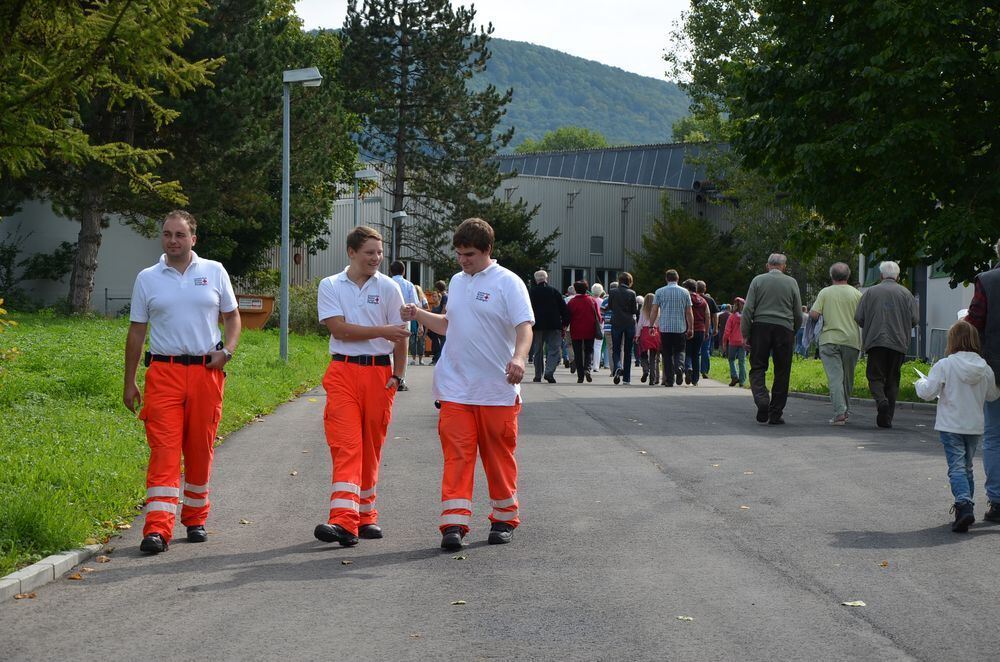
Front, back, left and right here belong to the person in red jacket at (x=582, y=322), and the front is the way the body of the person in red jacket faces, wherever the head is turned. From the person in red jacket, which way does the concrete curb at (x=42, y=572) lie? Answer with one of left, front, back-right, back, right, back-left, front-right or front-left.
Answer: back

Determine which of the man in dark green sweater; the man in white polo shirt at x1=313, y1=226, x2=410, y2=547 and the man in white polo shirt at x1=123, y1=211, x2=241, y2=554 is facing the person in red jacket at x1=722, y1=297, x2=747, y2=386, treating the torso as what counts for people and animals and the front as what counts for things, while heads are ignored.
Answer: the man in dark green sweater

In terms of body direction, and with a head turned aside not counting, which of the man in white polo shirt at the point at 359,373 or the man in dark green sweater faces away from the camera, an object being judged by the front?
the man in dark green sweater

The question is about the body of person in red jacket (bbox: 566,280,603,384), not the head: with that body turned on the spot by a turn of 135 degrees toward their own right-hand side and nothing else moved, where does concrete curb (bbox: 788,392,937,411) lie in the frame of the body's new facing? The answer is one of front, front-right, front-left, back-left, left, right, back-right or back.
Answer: front

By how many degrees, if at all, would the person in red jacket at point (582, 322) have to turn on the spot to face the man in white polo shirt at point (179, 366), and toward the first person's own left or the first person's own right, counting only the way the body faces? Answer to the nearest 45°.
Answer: approximately 180°

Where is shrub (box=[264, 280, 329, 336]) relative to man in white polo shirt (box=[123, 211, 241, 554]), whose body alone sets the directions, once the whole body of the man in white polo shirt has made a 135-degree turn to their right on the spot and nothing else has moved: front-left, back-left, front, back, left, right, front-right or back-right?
front-right

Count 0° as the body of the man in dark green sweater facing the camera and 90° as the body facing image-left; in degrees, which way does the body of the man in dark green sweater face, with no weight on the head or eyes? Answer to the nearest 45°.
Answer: approximately 180°

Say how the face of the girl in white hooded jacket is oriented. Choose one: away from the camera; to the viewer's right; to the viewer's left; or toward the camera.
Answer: away from the camera

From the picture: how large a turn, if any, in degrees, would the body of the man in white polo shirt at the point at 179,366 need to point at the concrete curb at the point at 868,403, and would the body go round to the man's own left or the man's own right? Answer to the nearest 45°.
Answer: approximately 135° to the man's own left

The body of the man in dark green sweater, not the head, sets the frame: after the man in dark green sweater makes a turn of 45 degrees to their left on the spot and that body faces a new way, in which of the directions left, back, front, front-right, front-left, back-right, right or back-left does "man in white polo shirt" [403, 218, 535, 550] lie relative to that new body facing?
back-left

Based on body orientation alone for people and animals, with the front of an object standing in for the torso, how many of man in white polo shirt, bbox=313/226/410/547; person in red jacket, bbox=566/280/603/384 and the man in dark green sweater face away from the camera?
2

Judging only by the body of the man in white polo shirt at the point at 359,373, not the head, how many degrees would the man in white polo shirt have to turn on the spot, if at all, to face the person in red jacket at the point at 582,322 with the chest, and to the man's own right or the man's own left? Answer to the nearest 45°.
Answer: approximately 180°

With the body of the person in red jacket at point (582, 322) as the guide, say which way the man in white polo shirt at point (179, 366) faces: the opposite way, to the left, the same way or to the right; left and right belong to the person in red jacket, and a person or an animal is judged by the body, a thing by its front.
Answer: the opposite way

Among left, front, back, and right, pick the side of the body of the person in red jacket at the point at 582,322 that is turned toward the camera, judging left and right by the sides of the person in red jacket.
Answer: back

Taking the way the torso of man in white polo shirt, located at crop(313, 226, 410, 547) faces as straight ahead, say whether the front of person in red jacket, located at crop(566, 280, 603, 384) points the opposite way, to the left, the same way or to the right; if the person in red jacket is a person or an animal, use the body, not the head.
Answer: the opposite way
